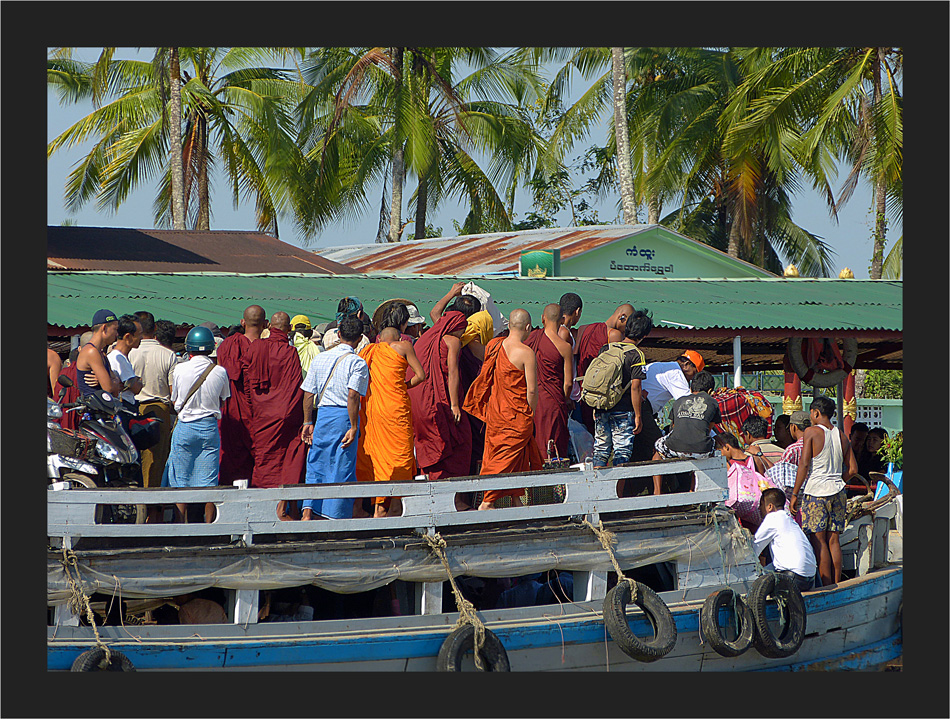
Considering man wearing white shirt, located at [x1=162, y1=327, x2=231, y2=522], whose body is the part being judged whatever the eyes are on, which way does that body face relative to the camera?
away from the camera

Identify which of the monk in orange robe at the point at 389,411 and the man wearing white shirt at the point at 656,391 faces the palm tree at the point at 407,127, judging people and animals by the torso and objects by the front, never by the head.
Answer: the monk in orange robe

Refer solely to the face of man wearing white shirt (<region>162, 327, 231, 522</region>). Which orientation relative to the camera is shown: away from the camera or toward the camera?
away from the camera

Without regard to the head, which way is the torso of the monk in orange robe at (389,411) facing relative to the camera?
away from the camera

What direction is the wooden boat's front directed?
to the viewer's right

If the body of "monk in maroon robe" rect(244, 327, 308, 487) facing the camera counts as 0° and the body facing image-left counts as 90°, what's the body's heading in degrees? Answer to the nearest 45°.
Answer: approximately 180°

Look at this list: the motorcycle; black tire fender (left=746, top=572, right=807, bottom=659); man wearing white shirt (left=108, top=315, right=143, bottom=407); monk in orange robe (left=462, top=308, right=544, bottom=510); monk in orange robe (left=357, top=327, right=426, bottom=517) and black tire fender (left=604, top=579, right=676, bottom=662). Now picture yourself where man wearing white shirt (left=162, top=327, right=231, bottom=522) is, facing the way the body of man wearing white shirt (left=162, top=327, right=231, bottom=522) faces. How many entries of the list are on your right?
4
